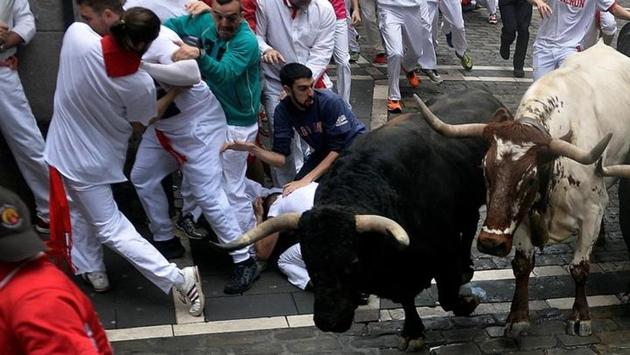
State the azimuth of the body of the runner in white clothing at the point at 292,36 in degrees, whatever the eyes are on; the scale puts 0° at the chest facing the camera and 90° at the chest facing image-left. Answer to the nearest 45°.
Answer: approximately 0°

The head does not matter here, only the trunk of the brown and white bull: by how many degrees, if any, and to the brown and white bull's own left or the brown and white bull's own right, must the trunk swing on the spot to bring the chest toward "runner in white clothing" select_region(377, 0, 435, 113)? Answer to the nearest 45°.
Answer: approximately 90° to the brown and white bull's own right

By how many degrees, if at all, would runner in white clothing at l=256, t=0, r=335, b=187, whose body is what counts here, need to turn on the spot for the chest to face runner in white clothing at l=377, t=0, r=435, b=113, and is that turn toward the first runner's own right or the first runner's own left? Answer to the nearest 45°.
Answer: approximately 135° to the first runner's own left

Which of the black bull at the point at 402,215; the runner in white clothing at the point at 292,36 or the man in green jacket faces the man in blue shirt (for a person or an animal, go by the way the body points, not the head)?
the runner in white clothing

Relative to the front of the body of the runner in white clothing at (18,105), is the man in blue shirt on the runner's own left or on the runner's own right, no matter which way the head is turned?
on the runner's own left

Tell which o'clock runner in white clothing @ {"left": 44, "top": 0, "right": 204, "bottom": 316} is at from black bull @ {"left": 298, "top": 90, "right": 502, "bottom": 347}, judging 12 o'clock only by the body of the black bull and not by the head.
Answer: The runner in white clothing is roughly at 2 o'clock from the black bull.

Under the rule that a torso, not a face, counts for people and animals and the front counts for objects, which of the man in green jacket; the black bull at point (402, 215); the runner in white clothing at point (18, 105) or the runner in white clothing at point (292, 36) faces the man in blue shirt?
the runner in white clothing at point (292, 36)

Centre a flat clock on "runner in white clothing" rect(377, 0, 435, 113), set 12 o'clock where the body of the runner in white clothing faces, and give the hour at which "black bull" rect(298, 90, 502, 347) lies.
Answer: The black bull is roughly at 12 o'clock from the runner in white clothing.

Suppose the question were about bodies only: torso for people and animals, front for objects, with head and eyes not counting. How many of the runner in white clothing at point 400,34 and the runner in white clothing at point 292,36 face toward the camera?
2

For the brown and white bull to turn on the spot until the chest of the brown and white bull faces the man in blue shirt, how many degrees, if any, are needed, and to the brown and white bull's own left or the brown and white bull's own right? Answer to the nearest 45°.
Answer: approximately 45° to the brown and white bull's own right
